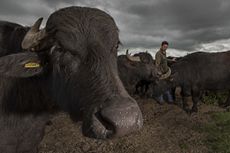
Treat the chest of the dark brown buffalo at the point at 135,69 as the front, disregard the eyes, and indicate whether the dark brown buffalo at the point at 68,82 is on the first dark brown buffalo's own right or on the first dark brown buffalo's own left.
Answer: on the first dark brown buffalo's own right

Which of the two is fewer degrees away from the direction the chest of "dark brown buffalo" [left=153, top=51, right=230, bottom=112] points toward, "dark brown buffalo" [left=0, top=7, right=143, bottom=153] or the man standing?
the man standing

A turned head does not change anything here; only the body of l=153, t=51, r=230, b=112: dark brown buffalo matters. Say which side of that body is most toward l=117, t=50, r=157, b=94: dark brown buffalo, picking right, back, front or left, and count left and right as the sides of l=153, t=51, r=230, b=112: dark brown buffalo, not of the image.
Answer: front

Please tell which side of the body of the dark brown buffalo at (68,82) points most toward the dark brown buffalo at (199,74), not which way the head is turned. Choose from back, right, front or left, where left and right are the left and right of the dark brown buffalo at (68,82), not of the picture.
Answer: left

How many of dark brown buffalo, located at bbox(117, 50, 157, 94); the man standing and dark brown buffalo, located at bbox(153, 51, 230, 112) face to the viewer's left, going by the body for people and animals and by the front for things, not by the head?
1

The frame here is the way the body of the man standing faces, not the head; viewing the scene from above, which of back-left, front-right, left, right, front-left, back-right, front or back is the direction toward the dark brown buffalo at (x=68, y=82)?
front-right

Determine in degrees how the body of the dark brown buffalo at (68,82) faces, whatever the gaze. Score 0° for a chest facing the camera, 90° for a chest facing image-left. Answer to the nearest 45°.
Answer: approximately 315°

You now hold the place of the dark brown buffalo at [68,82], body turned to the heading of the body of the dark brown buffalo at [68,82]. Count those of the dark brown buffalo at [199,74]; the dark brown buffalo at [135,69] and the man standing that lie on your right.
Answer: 0

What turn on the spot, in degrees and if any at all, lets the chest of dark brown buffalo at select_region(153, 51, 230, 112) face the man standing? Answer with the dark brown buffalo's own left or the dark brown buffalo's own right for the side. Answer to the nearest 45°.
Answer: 0° — it already faces them

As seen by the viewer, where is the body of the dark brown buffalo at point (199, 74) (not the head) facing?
to the viewer's left

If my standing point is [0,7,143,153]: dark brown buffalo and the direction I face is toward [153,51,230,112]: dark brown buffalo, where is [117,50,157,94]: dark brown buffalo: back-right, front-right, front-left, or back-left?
front-left
